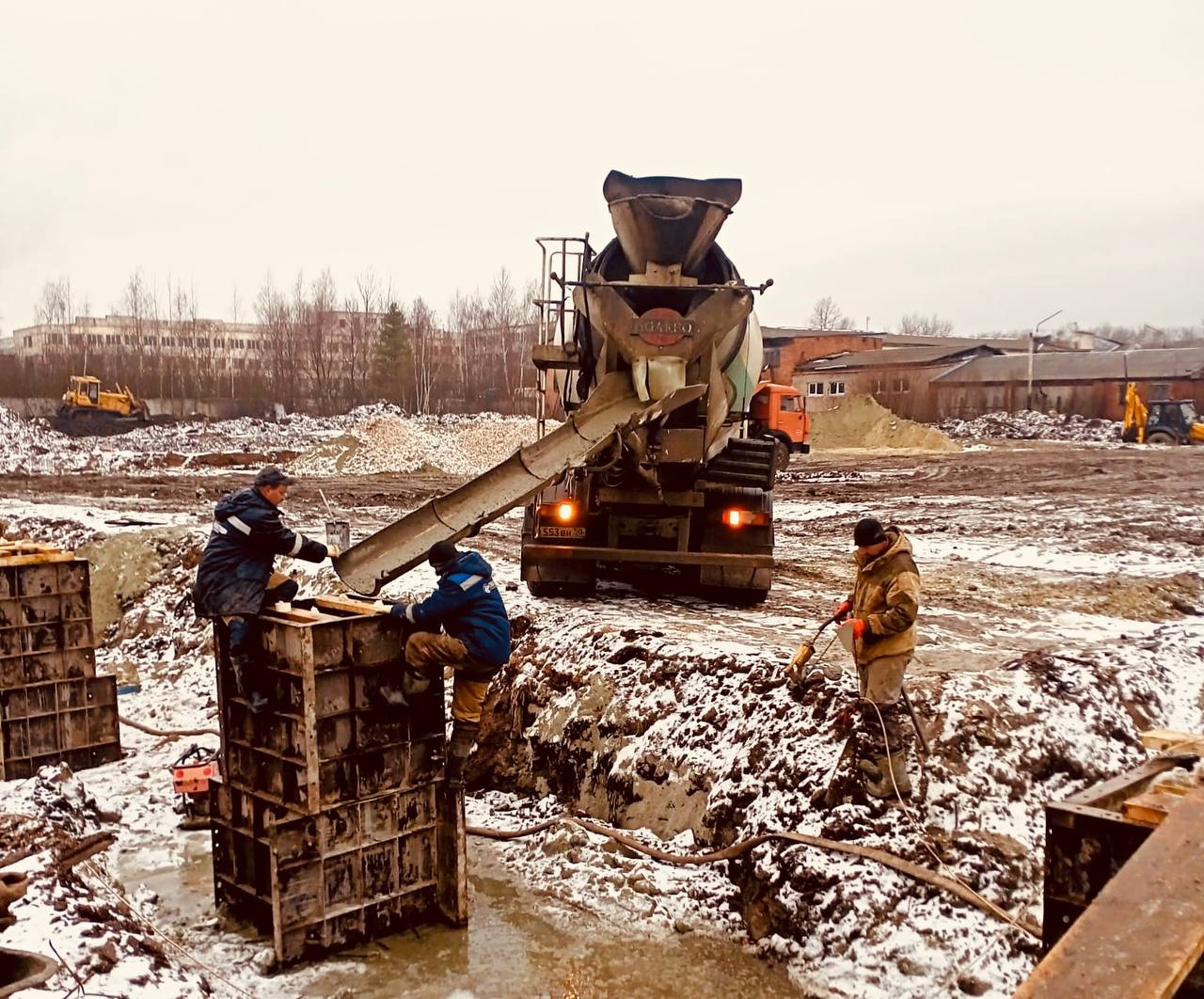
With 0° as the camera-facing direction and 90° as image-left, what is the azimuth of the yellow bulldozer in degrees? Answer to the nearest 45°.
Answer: approximately 270°

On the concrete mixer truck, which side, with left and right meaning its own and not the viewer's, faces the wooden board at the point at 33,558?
left

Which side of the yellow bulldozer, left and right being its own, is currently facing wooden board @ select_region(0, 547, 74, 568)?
right

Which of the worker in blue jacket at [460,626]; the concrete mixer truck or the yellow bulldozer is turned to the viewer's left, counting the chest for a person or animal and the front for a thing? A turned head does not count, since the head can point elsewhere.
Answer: the worker in blue jacket

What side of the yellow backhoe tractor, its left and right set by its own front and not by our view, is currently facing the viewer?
right

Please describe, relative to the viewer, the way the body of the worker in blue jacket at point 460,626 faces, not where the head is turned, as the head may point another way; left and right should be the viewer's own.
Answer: facing to the left of the viewer

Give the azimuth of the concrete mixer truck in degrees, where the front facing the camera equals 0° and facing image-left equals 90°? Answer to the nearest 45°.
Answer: approximately 180°

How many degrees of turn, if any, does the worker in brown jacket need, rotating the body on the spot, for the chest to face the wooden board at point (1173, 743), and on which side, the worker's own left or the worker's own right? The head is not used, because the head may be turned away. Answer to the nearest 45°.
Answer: approximately 90° to the worker's own left

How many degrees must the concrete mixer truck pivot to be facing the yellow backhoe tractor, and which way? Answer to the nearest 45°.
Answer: approximately 45° to its right
